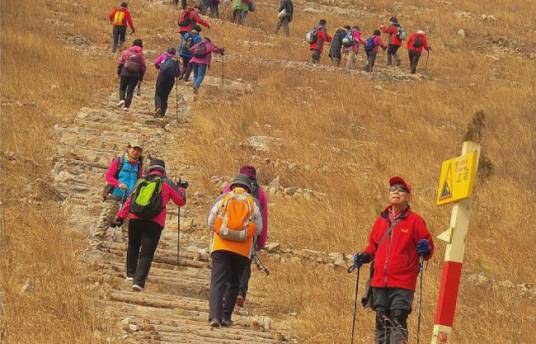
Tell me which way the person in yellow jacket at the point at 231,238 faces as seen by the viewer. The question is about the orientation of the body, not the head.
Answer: away from the camera

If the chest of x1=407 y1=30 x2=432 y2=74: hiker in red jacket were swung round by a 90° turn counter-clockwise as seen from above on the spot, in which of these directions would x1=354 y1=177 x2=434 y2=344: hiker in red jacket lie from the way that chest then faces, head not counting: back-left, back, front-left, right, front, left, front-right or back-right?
back-left

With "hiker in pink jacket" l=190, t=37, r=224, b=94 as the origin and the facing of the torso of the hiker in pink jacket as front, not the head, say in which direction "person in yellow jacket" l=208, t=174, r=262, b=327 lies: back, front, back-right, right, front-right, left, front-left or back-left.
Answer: back-right

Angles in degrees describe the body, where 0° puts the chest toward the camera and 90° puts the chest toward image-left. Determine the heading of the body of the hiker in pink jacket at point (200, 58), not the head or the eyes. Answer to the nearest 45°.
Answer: approximately 225°

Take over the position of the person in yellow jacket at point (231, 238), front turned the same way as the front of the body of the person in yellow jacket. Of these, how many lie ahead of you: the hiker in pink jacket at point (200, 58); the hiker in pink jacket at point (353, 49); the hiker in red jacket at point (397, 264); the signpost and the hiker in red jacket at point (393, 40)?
3

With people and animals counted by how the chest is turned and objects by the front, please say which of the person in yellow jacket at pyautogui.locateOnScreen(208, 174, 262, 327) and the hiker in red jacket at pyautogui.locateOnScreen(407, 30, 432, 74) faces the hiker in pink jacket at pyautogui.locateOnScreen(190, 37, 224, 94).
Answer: the person in yellow jacket

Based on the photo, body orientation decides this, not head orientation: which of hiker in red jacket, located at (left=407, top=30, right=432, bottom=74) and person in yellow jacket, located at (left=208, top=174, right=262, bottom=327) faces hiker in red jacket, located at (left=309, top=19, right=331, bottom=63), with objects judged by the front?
the person in yellow jacket

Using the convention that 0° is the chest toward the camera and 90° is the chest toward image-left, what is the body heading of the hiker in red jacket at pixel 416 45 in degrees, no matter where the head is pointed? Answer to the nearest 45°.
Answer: approximately 225°

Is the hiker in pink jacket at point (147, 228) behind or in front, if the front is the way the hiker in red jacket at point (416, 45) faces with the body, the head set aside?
behind

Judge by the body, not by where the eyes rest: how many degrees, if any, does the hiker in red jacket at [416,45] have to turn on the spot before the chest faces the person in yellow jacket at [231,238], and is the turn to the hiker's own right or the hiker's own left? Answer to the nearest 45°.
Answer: approximately 135° to the hiker's own right

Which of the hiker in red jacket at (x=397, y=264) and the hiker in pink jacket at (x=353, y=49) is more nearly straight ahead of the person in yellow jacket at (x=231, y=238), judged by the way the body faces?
the hiker in pink jacket

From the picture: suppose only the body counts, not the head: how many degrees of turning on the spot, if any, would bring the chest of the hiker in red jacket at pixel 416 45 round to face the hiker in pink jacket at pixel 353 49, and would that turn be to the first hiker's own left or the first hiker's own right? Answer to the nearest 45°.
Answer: approximately 135° to the first hiker's own left

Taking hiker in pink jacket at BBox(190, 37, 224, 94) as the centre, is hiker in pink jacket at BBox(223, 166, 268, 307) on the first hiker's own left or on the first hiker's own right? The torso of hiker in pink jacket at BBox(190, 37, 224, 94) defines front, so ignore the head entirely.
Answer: on the first hiker's own right

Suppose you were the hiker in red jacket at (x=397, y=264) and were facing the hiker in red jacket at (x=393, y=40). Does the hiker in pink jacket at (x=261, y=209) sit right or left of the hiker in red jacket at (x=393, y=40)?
left

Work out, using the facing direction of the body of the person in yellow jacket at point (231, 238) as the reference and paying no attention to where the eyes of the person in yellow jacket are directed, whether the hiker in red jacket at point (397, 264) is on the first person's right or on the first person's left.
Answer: on the first person's right

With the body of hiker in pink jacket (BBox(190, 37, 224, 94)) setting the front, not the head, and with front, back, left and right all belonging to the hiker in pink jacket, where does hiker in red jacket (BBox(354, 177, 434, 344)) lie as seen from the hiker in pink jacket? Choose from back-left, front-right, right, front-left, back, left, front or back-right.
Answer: back-right

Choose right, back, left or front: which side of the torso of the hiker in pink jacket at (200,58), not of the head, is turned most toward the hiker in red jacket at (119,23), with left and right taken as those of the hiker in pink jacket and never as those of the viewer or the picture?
left
